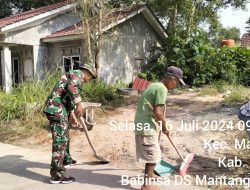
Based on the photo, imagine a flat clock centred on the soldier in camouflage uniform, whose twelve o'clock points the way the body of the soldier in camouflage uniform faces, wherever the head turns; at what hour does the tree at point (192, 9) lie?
The tree is roughly at 10 o'clock from the soldier in camouflage uniform.

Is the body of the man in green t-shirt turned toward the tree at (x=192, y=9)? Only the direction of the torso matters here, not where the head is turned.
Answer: no

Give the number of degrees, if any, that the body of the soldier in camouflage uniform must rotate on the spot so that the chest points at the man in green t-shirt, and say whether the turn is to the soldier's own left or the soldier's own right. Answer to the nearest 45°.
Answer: approximately 45° to the soldier's own right

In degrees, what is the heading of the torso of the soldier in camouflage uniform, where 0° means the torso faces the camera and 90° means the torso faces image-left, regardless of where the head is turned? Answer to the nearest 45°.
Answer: approximately 270°

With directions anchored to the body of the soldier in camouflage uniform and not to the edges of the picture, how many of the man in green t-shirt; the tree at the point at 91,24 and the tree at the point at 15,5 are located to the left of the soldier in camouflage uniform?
2

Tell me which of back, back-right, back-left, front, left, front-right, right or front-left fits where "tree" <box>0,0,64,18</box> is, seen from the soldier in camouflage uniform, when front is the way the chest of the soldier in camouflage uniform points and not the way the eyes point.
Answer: left

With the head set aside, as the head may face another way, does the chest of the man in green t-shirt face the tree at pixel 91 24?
no

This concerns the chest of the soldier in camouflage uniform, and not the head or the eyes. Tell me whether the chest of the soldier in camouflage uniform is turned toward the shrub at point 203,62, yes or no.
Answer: no

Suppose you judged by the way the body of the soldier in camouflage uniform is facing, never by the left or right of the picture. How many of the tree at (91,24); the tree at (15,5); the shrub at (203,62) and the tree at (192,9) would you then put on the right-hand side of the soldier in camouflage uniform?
0
